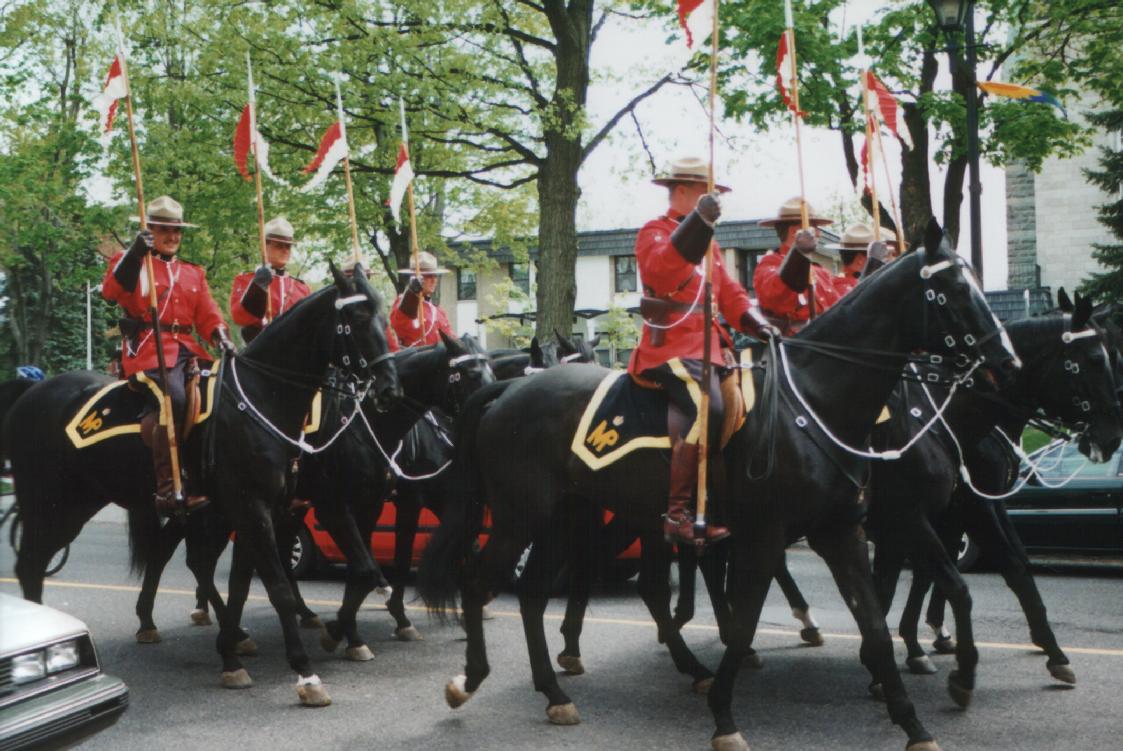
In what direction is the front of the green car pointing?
to the viewer's left

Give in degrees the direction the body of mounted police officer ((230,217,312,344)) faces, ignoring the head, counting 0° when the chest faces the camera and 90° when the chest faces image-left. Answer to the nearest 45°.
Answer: approximately 315°

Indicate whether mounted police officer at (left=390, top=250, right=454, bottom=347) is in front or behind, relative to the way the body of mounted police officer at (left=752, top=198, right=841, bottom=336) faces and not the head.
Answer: behind

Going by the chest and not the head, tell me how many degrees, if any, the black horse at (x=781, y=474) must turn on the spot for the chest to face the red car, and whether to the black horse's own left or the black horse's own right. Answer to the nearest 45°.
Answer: approximately 180°

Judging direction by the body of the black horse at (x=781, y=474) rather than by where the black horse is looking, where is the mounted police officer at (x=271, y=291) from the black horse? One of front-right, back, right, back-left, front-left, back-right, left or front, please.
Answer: back

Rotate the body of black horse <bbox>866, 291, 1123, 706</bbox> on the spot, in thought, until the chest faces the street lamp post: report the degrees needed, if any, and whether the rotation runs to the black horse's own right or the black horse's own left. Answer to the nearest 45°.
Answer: approximately 135° to the black horse's own left

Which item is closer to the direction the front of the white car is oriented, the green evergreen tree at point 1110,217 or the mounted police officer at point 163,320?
the green evergreen tree

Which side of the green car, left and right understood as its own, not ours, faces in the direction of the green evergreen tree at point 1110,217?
right

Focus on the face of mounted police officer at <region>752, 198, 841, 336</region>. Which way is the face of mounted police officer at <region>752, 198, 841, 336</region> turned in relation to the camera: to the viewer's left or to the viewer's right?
to the viewer's right

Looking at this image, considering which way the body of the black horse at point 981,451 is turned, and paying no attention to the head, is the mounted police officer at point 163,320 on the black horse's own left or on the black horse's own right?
on the black horse's own right
